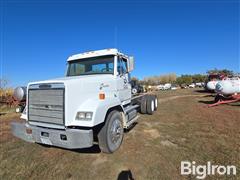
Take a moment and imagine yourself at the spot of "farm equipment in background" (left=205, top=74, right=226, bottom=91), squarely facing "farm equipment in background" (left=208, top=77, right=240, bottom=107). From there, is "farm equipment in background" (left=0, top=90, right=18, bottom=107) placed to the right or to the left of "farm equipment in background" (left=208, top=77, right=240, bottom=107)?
right

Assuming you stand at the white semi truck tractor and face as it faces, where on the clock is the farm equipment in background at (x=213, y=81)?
The farm equipment in background is roughly at 6 o'clock from the white semi truck tractor.

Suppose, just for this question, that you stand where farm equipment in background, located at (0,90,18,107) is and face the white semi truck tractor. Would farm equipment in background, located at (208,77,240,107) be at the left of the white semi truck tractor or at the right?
left

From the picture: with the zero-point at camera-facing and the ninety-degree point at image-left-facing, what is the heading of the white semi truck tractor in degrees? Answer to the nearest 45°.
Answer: approximately 45°

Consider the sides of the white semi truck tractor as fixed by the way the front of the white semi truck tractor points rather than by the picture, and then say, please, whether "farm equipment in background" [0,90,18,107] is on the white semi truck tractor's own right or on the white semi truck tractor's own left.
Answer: on the white semi truck tractor's own right

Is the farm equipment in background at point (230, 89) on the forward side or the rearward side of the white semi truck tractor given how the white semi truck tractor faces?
on the rearward side
